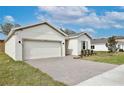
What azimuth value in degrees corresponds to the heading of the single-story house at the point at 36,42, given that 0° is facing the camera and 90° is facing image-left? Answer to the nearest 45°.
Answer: approximately 315°
